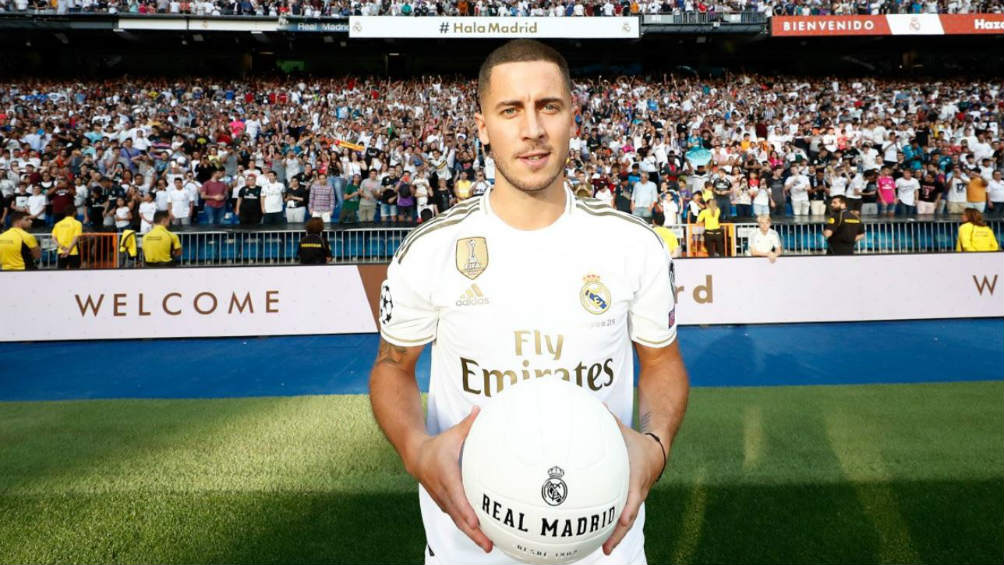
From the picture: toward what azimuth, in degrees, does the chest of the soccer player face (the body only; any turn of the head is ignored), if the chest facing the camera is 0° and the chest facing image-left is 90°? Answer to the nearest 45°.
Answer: approximately 0°

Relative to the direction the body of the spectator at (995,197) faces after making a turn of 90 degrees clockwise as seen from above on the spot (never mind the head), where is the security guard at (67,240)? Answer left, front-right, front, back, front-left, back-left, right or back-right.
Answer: front-left

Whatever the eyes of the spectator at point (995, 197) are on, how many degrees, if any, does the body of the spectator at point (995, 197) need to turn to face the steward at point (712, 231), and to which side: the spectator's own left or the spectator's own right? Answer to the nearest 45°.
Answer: approximately 45° to the spectator's own right

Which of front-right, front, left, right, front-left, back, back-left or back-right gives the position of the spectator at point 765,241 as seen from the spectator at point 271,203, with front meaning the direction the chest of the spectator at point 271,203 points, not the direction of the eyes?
front-left

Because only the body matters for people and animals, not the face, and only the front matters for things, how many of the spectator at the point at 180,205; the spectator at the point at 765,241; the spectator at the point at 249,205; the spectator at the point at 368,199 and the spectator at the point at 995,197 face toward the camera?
5

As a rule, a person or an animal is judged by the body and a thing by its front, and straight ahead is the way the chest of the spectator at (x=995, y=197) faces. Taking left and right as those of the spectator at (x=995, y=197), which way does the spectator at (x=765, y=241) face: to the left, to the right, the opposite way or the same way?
the same way

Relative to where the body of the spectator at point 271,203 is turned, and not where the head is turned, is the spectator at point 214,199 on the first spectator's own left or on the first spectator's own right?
on the first spectator's own right

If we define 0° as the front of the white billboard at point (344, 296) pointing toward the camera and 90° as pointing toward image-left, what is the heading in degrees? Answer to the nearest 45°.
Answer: approximately 0°

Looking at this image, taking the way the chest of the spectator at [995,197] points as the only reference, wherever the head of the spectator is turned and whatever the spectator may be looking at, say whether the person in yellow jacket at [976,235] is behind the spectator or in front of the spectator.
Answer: in front

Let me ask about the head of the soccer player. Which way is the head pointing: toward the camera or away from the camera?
toward the camera

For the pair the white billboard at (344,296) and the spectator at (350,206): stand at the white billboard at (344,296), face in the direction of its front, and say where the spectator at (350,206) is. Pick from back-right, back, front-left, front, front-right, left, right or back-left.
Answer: back

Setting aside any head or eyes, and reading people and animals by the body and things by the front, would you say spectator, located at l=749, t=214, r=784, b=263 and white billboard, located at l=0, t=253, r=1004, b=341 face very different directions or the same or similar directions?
same or similar directions

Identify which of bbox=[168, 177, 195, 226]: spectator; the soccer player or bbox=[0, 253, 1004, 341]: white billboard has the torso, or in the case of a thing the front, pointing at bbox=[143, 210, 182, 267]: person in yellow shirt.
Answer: the spectator

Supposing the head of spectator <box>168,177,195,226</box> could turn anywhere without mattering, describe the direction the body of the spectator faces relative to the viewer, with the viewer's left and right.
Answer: facing the viewer

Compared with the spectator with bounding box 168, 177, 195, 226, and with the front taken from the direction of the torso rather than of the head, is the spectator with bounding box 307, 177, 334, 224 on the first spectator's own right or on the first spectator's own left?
on the first spectator's own left

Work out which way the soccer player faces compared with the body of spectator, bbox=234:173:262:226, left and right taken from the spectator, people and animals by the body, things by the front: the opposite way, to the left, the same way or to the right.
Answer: the same way
